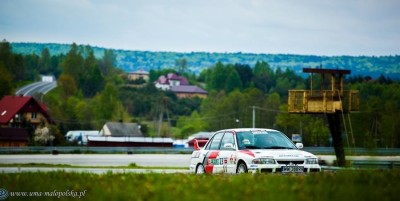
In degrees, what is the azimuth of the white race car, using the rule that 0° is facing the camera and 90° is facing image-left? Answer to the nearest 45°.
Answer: approximately 315°
